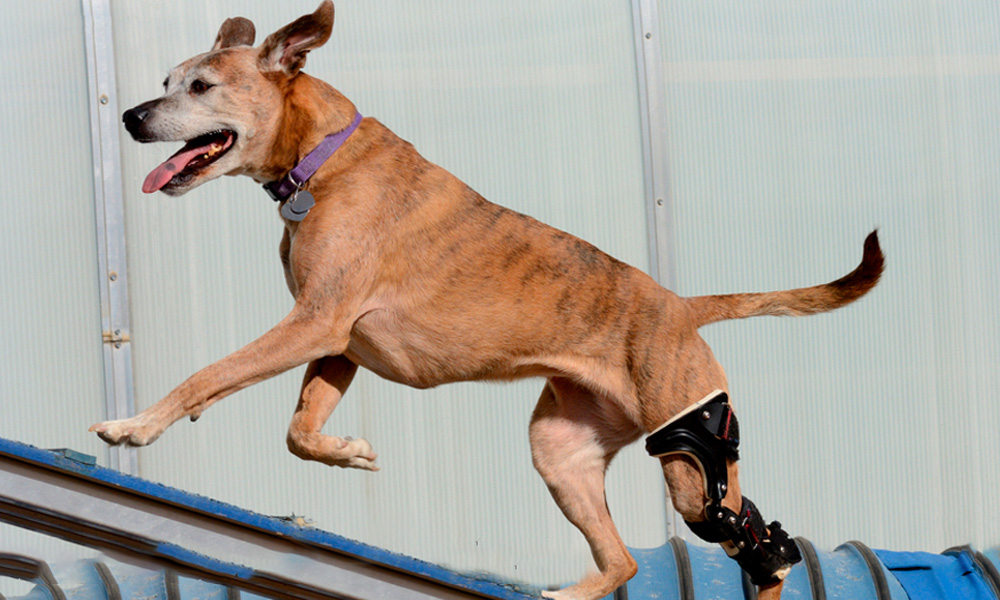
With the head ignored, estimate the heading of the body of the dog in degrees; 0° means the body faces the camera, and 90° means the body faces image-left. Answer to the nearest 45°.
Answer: approximately 90°
